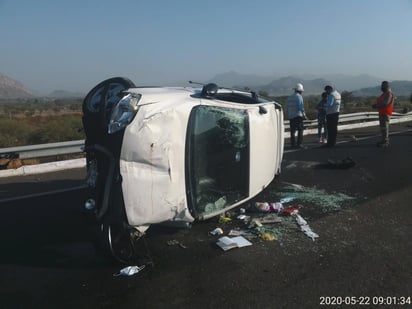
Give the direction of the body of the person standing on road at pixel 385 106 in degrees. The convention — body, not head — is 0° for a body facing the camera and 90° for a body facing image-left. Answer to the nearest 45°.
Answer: approximately 90°

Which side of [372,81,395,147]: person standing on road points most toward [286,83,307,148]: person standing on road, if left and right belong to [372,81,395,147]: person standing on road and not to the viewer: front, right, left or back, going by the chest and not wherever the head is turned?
front

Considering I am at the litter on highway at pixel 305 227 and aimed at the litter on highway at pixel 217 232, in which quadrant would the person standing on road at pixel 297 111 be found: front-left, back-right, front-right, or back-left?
back-right

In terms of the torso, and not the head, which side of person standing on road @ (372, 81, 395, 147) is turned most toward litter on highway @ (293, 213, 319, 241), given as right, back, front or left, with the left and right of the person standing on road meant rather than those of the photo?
left

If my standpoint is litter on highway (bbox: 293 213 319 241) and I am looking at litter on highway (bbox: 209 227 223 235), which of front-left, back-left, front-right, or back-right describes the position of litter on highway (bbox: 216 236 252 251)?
front-left

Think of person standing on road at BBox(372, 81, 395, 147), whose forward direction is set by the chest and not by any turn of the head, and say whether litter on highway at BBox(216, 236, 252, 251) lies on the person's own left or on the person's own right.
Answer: on the person's own left

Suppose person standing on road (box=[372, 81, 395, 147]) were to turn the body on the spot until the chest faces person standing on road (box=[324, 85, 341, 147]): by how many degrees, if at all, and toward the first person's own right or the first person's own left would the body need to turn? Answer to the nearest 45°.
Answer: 0° — they already face them

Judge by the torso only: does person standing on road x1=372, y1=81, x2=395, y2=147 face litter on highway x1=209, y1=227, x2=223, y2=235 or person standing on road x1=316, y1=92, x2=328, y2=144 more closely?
the person standing on road

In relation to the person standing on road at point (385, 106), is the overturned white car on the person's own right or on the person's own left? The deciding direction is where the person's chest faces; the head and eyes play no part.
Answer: on the person's own left
